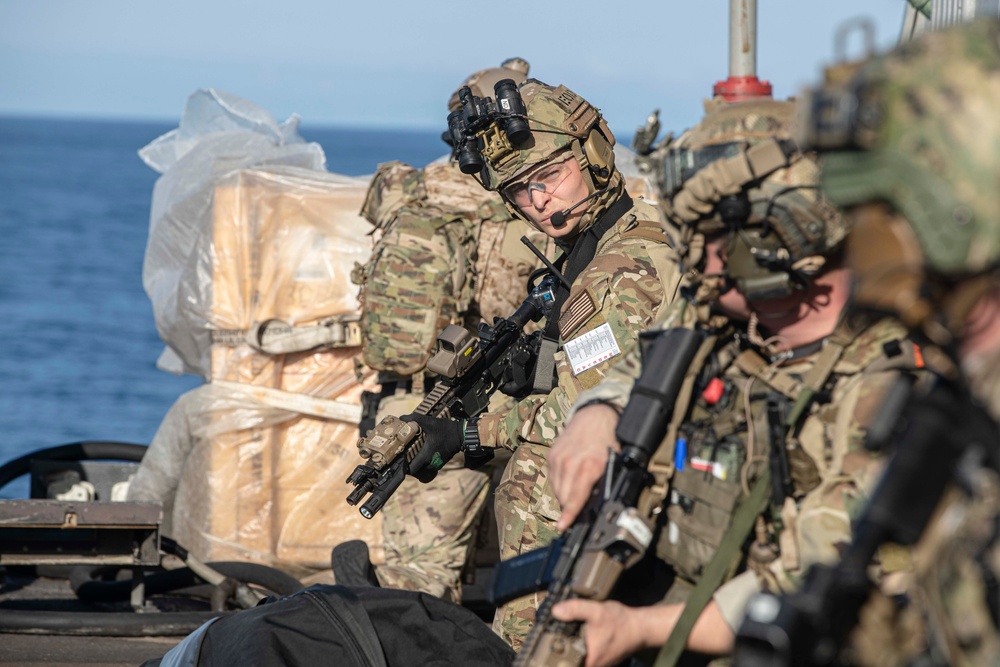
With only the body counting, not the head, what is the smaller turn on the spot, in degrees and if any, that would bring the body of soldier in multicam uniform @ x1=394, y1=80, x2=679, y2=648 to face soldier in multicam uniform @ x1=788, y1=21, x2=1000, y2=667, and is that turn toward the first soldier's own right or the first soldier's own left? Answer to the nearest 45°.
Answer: approximately 90° to the first soldier's own left

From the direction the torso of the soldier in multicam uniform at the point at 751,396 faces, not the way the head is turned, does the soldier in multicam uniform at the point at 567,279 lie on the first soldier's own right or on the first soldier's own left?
on the first soldier's own right

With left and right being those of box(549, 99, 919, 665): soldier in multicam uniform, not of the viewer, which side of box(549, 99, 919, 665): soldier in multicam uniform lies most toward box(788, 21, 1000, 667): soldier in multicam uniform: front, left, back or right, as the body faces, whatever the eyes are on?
left

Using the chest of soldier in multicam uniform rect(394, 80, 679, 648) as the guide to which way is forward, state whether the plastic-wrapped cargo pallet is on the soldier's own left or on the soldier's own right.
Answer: on the soldier's own right

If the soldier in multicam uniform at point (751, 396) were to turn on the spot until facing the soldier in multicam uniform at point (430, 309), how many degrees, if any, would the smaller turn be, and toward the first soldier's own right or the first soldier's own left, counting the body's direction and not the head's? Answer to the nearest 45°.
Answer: approximately 90° to the first soldier's own right

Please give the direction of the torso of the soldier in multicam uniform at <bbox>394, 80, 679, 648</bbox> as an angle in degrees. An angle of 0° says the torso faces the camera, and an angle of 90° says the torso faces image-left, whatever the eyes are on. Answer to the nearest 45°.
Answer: approximately 90°

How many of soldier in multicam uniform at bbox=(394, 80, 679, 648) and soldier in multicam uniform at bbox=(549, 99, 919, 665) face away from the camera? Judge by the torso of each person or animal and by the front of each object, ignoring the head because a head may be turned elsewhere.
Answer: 0

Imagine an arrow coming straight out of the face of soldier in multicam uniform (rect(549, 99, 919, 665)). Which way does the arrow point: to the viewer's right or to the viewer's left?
to the viewer's left

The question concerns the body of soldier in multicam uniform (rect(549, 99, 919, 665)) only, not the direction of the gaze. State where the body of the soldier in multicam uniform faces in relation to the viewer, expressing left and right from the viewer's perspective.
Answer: facing the viewer and to the left of the viewer
